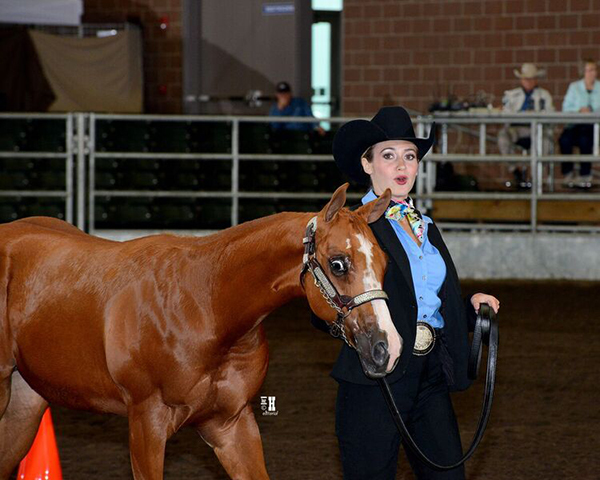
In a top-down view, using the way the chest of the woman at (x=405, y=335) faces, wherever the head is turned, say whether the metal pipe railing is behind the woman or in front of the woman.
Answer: behind

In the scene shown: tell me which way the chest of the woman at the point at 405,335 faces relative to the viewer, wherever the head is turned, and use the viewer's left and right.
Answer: facing the viewer and to the right of the viewer

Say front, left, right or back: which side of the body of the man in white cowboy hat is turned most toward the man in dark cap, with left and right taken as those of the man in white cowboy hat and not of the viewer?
right

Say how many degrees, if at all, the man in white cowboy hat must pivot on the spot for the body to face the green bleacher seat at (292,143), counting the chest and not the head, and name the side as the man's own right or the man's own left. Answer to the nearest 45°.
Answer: approximately 45° to the man's own right

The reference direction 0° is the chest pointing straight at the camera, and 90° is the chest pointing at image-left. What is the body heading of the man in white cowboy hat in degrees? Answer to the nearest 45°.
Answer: approximately 0°

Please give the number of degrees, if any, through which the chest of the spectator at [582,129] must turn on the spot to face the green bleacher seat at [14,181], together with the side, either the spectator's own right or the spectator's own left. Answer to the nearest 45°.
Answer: approximately 90° to the spectator's own right

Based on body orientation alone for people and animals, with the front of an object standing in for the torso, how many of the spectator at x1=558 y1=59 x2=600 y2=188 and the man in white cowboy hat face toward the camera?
2

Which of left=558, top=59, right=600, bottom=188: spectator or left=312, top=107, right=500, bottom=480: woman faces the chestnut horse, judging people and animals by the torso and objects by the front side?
the spectator

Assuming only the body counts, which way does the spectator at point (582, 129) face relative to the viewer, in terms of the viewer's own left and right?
facing the viewer

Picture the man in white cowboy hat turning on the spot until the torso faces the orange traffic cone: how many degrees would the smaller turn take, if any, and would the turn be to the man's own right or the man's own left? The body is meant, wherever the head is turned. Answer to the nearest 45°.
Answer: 0° — they already face it

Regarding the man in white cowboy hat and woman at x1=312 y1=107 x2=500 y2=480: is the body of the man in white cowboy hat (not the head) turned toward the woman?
yes
